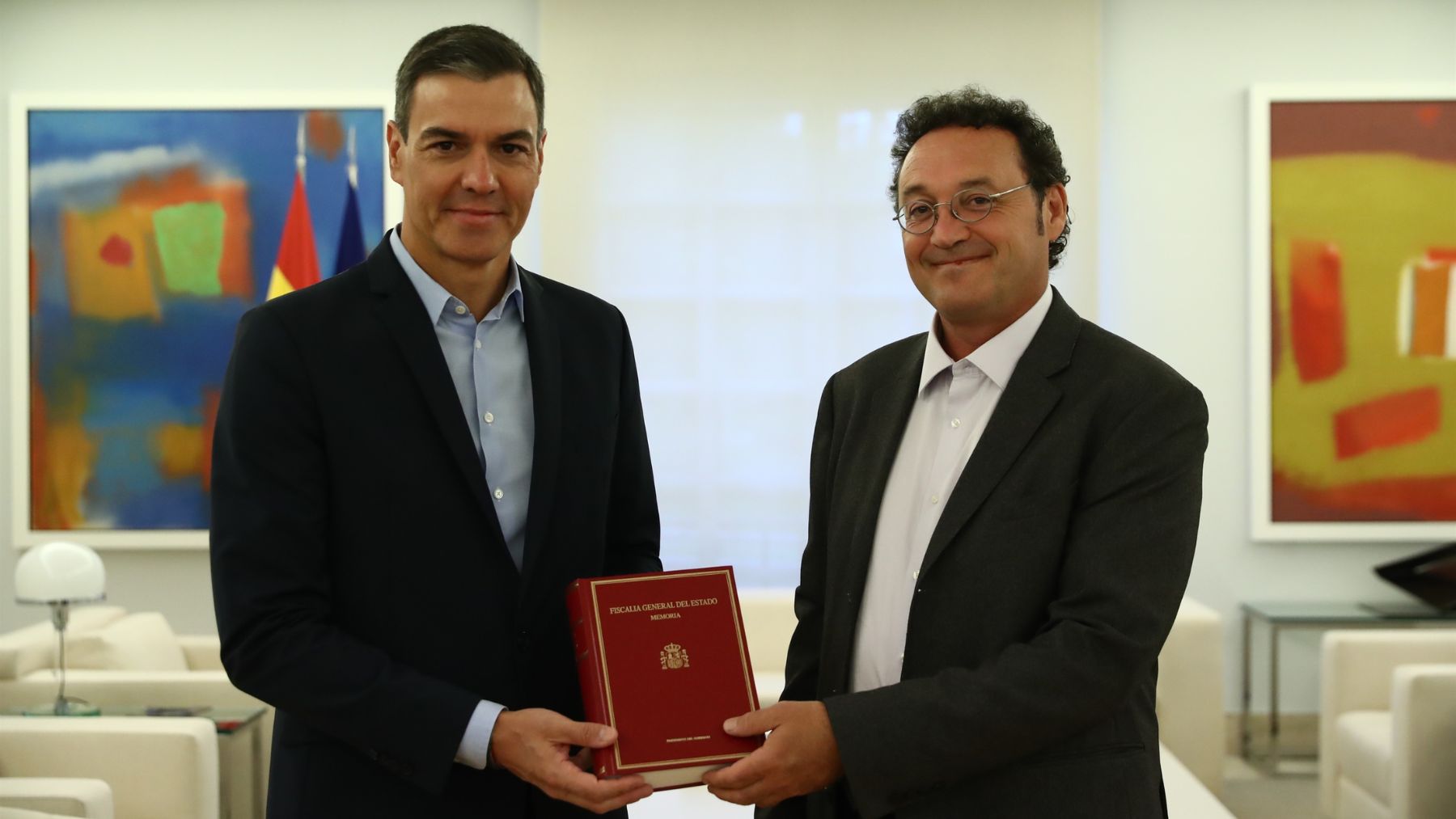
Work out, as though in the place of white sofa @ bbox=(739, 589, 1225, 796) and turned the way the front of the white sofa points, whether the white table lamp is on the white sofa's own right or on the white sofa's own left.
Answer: on the white sofa's own right

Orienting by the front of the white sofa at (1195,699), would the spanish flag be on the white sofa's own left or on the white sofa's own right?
on the white sofa's own right

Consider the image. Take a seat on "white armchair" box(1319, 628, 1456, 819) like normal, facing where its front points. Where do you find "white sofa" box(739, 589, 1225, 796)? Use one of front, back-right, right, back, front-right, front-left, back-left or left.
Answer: front-right

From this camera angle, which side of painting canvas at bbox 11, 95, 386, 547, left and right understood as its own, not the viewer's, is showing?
front

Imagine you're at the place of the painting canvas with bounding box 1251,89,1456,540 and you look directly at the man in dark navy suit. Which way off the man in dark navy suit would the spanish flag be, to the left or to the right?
right

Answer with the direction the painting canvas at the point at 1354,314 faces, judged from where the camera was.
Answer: facing the viewer

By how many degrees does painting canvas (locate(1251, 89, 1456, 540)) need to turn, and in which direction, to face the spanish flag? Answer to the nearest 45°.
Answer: approximately 45° to its right

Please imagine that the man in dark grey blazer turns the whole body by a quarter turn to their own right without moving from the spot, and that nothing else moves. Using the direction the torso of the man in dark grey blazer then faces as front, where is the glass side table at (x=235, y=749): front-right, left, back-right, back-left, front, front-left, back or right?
front

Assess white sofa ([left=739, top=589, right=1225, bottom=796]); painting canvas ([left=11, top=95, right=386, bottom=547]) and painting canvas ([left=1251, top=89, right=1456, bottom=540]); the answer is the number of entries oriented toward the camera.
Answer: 3

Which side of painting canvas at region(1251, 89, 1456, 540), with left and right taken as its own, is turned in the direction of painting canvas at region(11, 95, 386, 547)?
right

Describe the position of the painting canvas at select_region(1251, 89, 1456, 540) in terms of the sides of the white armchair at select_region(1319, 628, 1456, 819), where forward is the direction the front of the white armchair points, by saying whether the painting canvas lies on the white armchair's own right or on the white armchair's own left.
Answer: on the white armchair's own right

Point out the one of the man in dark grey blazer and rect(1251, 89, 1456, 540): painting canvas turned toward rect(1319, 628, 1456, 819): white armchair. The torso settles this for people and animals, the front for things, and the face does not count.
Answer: the painting canvas

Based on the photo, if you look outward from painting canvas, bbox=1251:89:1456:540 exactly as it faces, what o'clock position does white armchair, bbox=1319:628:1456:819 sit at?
The white armchair is roughly at 12 o'clock from the painting canvas.
